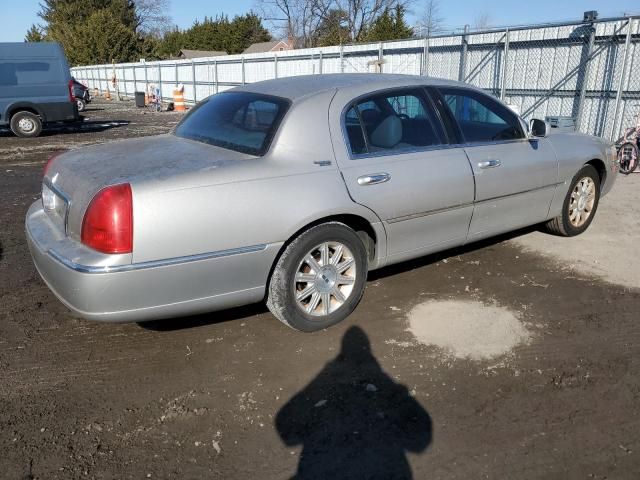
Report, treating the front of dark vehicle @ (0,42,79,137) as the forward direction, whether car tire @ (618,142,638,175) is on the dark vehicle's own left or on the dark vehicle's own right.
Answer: on the dark vehicle's own left

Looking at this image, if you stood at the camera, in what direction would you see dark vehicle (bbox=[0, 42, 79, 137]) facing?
facing to the left of the viewer

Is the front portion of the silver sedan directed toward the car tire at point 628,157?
yes

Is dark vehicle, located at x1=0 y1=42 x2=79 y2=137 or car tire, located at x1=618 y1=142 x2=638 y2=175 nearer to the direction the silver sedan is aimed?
the car tire

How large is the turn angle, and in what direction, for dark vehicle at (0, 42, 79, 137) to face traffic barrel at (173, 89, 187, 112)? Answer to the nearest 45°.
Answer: approximately 135° to its right

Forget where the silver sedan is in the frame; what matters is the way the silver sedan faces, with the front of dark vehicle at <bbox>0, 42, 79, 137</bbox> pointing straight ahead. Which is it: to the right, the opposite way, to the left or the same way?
the opposite way

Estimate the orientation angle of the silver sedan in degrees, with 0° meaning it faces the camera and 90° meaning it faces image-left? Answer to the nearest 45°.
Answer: approximately 225°

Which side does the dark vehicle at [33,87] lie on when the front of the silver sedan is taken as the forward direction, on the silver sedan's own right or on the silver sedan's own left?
on the silver sedan's own left

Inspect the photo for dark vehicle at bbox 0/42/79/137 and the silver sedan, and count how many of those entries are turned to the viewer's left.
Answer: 1

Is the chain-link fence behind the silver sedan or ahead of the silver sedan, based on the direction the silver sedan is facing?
ahead

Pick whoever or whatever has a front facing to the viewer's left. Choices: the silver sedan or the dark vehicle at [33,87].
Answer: the dark vehicle

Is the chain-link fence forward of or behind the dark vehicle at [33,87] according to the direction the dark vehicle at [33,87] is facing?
behind

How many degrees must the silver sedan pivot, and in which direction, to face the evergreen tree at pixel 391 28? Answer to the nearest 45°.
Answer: approximately 45° to its left
